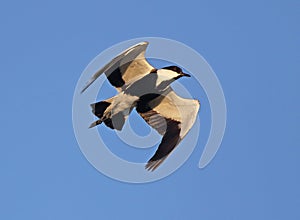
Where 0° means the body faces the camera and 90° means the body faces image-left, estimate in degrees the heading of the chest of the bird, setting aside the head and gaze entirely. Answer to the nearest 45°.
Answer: approximately 270°
